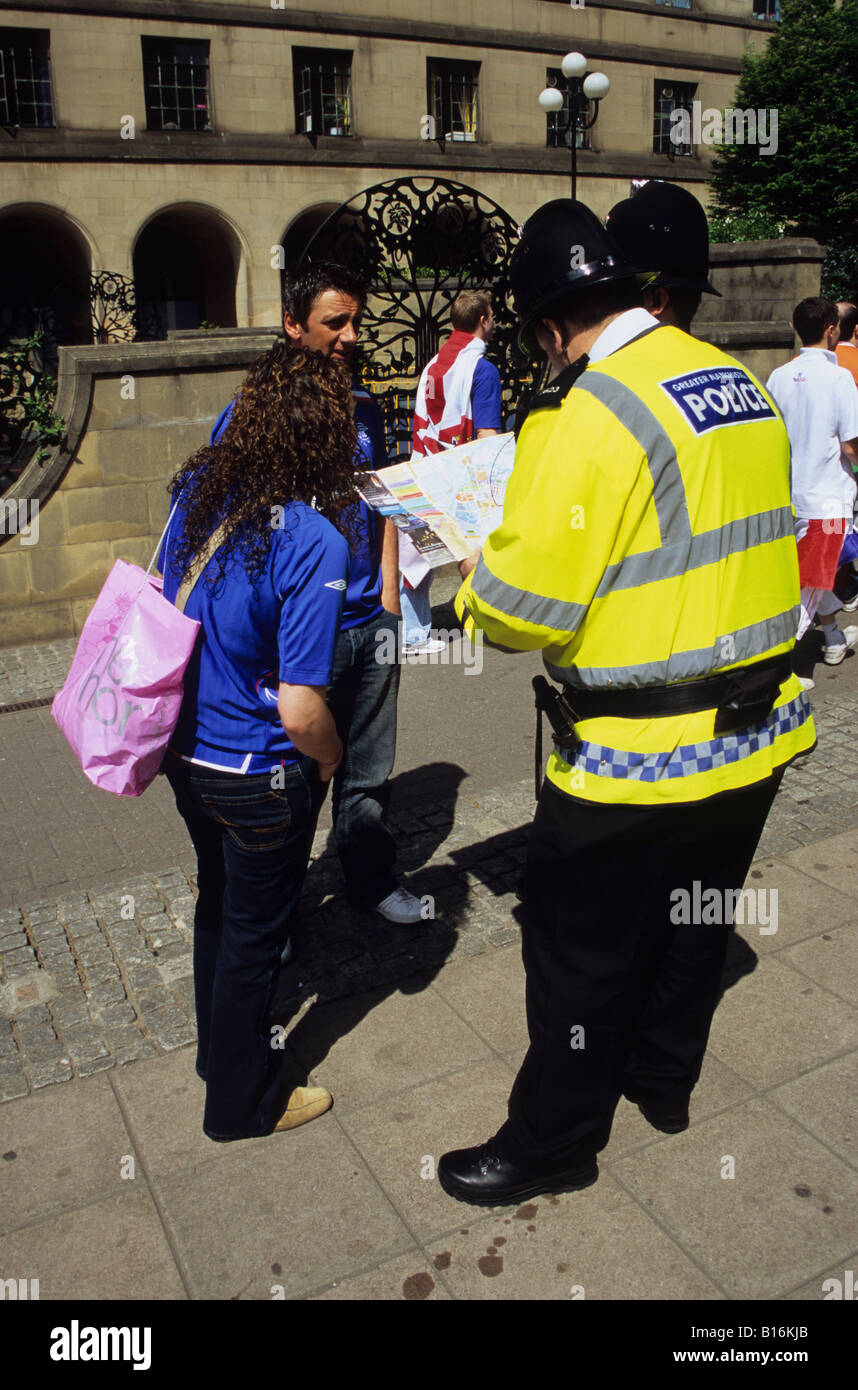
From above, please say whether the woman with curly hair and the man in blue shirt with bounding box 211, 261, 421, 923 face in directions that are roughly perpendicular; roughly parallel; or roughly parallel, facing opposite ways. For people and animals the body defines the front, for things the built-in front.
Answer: roughly perpendicular

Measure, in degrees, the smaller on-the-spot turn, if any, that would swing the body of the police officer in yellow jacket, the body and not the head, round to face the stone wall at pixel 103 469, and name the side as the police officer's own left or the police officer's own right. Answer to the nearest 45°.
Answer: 0° — they already face it

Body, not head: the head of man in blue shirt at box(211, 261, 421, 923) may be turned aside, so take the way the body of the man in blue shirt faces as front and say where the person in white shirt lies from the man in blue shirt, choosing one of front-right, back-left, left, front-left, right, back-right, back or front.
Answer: left

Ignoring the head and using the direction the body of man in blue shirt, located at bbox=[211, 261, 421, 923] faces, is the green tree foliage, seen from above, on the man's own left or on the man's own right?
on the man's own left

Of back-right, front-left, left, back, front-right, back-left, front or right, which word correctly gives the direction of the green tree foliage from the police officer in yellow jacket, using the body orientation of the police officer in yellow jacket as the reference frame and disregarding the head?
front-right

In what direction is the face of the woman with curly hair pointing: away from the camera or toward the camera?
away from the camera

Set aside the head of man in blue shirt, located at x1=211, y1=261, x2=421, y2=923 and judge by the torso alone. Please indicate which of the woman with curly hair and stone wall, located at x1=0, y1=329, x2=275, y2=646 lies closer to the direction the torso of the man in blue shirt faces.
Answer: the woman with curly hair

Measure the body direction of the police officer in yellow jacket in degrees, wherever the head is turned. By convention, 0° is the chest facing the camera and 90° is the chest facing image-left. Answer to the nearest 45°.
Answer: approximately 135°

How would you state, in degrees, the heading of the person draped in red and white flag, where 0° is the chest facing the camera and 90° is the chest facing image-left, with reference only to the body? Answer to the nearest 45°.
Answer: approximately 225°

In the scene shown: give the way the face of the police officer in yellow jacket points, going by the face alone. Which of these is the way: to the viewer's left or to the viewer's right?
to the viewer's left

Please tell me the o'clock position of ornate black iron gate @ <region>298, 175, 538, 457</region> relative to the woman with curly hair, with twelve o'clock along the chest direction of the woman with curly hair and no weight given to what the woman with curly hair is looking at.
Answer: The ornate black iron gate is roughly at 11 o'clock from the woman with curly hair.

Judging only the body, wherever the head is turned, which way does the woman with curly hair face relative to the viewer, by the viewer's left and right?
facing away from the viewer and to the right of the viewer

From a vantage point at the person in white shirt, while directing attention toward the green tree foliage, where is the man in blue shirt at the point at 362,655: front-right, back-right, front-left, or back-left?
back-left

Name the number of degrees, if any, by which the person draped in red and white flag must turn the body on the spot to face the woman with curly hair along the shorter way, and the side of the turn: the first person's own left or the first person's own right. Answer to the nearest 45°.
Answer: approximately 135° to the first person's own right
